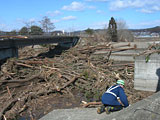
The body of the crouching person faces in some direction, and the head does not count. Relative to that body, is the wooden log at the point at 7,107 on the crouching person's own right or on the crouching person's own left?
on the crouching person's own left
